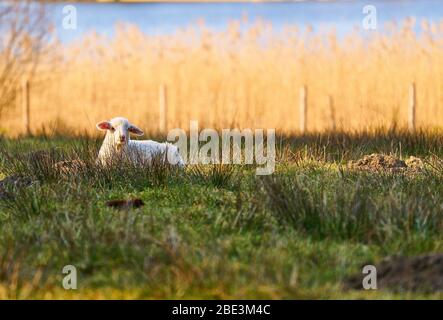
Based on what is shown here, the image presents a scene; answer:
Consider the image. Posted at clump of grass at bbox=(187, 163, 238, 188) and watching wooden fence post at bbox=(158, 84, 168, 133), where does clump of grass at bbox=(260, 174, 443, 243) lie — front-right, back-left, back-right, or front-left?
back-right

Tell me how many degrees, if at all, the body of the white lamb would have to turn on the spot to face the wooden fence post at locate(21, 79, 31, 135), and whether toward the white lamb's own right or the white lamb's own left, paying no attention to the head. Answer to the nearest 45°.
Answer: approximately 90° to the white lamb's own right

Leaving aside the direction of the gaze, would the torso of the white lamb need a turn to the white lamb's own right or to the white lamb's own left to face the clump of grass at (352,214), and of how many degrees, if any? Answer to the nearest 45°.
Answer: approximately 135° to the white lamb's own left

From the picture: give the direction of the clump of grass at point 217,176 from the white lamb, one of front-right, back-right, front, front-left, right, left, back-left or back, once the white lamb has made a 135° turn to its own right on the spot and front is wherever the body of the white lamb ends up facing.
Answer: right

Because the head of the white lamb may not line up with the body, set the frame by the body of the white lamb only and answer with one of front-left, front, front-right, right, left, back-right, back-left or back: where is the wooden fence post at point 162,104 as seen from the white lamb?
right

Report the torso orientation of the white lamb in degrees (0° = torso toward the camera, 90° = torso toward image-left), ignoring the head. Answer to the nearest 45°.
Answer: approximately 90°
